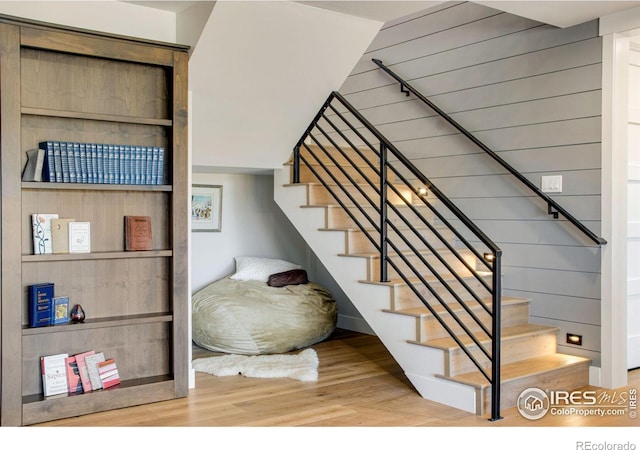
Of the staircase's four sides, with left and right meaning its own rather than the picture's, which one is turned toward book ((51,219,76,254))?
right

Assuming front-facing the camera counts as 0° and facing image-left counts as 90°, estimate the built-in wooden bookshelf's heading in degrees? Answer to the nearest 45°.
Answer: approximately 315°

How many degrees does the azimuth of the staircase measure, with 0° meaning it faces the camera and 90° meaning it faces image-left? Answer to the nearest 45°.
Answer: approximately 315°

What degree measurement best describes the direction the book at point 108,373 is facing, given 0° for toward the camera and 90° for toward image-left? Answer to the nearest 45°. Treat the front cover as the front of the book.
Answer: approximately 0°

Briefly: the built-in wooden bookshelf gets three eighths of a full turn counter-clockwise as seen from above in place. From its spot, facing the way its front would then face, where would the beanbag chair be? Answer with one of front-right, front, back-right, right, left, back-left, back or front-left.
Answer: front-right

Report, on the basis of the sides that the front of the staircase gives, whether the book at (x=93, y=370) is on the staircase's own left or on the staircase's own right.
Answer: on the staircase's own right
